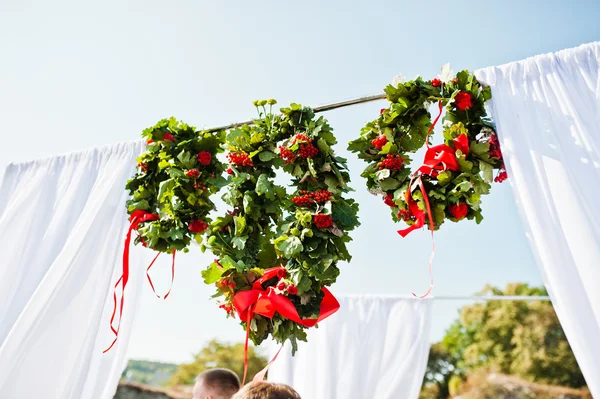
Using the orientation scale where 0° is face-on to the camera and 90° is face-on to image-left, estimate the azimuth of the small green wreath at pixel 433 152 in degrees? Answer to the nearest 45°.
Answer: approximately 0°

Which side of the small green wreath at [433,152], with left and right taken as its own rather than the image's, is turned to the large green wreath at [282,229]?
right

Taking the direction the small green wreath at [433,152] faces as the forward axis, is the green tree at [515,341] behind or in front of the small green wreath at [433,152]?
behind

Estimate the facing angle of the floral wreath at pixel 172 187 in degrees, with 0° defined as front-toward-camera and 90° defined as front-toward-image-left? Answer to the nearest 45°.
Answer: approximately 45°

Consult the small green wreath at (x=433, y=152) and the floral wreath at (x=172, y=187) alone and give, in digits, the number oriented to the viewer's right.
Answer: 0

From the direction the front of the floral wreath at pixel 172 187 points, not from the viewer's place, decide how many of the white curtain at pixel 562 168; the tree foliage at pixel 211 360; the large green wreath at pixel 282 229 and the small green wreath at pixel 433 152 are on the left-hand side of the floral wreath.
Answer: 3

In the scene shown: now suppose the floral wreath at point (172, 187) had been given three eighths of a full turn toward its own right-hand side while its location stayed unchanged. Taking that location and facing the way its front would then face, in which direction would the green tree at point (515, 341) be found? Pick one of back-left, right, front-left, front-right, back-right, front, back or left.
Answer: front-right

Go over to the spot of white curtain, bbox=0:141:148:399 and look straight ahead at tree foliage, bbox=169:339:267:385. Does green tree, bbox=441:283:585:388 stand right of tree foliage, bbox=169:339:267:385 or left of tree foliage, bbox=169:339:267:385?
right

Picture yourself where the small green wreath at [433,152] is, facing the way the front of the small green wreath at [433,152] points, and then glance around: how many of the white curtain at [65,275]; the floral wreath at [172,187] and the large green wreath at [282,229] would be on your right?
3

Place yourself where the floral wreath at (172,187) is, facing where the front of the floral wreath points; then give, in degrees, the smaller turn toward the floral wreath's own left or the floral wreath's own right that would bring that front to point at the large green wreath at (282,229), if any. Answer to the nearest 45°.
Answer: approximately 90° to the floral wreath's own left

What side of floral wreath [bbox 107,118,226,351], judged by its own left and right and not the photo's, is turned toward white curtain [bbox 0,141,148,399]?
right

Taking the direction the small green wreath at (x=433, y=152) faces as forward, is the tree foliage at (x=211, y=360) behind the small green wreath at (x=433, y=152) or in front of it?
behind
